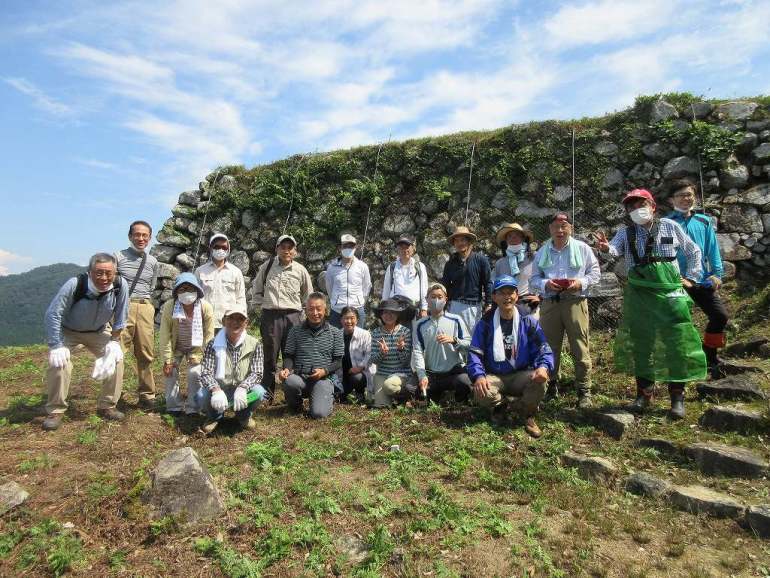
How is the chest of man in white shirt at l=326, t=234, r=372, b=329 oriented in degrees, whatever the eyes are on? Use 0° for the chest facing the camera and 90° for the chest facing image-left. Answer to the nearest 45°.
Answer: approximately 0°

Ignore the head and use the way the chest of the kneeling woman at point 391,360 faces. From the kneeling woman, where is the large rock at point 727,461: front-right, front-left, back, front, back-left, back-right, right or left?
front-left

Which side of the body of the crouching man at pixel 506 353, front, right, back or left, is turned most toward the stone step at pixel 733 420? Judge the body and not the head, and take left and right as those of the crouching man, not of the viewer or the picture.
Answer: left

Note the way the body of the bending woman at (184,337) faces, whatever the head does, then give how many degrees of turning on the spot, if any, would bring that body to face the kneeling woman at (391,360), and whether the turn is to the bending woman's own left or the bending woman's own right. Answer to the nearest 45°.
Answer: approximately 90° to the bending woman's own left

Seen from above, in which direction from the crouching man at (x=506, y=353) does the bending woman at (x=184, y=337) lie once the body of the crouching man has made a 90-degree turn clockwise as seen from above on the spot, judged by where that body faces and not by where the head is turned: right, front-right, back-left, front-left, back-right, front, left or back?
front
